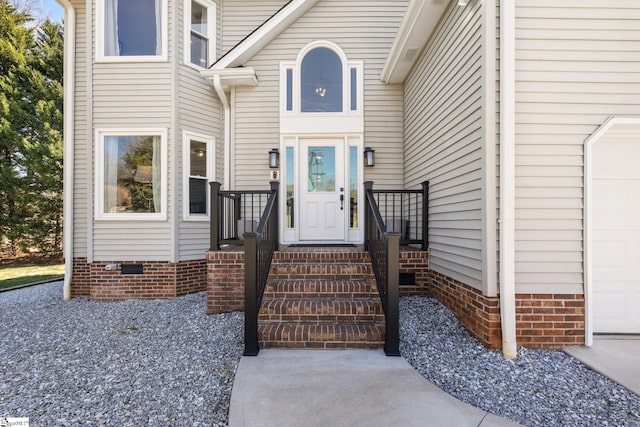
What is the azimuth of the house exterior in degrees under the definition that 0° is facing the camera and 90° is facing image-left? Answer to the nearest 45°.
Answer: approximately 0°

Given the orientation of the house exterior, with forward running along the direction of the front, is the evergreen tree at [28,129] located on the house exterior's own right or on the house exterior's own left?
on the house exterior's own right

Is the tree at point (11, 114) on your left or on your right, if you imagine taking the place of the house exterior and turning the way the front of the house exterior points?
on your right
